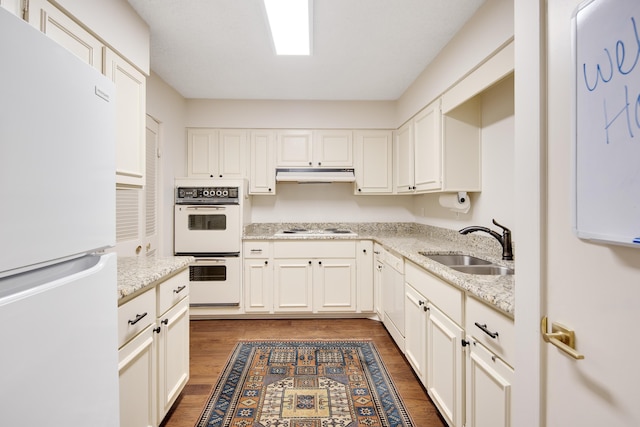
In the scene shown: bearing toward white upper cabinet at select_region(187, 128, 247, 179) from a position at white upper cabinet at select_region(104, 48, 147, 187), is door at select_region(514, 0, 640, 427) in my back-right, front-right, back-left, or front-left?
back-right

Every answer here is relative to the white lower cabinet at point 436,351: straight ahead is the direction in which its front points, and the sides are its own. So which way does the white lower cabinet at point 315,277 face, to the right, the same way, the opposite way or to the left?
to the left

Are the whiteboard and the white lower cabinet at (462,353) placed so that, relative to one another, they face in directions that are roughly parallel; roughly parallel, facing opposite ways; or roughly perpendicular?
roughly parallel

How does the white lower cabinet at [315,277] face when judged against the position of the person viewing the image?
facing the viewer

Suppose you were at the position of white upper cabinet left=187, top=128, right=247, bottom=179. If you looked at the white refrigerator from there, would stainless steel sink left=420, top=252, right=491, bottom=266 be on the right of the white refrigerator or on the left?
left

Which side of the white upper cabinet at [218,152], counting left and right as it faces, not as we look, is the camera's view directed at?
front

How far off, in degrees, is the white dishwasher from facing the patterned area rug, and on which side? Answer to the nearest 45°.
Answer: approximately 45° to its left

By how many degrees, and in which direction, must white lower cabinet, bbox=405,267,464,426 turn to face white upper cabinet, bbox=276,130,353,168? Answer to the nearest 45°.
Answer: approximately 90° to its right

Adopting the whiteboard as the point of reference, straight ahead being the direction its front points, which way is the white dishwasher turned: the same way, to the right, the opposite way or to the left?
the same way

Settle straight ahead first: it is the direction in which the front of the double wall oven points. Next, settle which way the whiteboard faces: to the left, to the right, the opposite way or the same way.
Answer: to the right

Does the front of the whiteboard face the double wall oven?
no

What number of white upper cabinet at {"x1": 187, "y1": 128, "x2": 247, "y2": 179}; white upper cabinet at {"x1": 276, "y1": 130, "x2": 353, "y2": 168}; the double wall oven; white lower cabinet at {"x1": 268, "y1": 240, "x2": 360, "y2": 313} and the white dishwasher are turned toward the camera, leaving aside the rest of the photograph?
4

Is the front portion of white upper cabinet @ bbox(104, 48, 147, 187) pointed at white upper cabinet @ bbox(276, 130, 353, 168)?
no

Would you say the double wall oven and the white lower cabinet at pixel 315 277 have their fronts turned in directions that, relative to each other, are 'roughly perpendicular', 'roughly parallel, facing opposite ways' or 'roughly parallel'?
roughly parallel

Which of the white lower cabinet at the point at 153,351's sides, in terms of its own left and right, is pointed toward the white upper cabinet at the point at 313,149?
left

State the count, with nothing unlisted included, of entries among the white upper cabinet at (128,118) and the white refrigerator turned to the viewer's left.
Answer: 0

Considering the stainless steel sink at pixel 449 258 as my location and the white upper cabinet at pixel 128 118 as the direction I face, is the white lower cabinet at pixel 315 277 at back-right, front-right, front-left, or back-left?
front-right

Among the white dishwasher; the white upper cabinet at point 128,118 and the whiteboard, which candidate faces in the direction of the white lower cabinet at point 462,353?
the white upper cabinet

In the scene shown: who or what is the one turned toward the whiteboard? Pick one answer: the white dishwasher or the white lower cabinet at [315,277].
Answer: the white lower cabinet

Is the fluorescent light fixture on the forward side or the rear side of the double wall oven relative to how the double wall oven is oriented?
on the forward side
